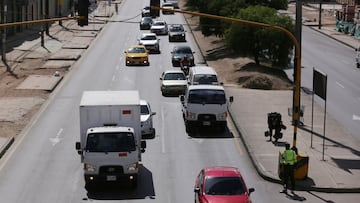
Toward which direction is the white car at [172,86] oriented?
toward the camera

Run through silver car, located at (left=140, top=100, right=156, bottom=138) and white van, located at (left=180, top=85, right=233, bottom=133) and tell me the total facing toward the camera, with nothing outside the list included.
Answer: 2

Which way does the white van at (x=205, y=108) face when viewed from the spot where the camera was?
facing the viewer

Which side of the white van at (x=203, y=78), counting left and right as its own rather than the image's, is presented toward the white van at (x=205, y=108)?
front

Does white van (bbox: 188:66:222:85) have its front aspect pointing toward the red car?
yes

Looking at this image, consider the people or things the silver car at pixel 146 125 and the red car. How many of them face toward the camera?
2

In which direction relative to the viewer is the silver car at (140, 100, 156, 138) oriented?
toward the camera

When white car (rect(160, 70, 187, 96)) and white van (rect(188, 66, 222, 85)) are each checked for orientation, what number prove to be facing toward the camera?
2

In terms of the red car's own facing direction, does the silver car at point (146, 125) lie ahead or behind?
behind

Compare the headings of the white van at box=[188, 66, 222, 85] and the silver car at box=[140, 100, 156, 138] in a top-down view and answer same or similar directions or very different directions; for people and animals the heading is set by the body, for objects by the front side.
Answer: same or similar directions

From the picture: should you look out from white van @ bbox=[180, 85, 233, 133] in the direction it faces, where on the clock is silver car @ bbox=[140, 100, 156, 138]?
The silver car is roughly at 2 o'clock from the white van.

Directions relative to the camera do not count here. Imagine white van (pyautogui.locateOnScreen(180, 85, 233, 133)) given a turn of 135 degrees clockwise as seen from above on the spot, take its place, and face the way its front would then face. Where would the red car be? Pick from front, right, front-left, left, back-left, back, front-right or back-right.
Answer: back-left

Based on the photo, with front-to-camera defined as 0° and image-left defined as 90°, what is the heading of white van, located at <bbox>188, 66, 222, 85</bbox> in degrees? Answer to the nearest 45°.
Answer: approximately 0°

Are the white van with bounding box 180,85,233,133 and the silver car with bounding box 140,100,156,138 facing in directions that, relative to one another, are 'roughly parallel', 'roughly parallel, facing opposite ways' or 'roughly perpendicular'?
roughly parallel
